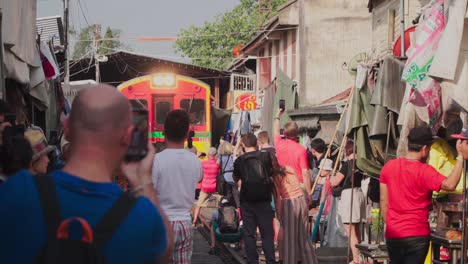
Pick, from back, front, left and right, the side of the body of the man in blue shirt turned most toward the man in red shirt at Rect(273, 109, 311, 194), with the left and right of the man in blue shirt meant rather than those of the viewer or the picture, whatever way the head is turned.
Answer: front

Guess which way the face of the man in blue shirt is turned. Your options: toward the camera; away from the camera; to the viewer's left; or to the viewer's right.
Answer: away from the camera

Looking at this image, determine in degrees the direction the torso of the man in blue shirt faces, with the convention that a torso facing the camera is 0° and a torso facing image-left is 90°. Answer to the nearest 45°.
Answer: approximately 180°

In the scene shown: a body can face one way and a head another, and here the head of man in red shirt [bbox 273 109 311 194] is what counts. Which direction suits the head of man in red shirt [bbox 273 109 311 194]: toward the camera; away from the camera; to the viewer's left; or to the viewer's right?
away from the camera

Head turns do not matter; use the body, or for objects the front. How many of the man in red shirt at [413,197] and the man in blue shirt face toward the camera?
0

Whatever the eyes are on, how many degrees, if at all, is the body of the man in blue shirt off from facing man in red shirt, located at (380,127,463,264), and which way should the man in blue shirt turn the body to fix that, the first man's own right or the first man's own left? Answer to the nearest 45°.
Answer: approximately 45° to the first man's own right

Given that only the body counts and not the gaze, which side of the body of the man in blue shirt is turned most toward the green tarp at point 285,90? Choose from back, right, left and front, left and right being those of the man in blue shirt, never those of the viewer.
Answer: front
